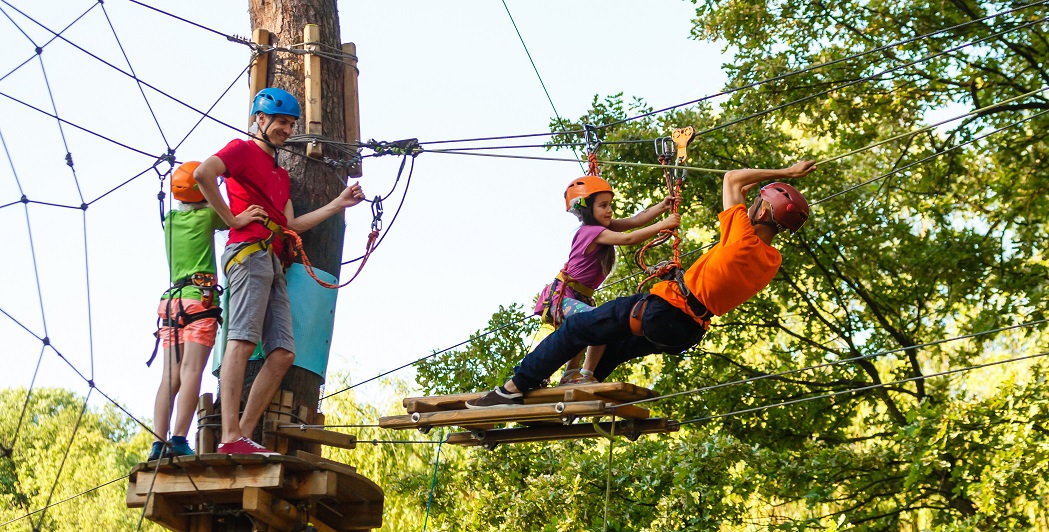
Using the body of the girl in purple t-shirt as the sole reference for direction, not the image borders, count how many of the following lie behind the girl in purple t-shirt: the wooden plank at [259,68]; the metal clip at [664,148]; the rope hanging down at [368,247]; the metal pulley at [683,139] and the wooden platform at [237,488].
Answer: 3

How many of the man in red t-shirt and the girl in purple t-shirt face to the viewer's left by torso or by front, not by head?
0

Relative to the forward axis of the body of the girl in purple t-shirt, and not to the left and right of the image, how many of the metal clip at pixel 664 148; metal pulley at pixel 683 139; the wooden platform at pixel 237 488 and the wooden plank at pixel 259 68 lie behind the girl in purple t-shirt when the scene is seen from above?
2

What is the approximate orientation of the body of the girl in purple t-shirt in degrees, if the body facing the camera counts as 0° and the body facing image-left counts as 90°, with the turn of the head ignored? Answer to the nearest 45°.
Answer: approximately 270°

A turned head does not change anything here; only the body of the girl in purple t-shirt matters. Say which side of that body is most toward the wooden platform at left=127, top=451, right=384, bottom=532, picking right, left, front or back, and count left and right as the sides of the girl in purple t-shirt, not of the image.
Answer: back

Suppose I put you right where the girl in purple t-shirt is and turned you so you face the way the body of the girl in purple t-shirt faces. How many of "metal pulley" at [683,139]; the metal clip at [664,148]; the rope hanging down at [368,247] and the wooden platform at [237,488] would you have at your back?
2

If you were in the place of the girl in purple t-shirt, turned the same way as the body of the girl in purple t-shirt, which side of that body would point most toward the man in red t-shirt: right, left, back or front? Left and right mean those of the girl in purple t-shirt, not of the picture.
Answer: back

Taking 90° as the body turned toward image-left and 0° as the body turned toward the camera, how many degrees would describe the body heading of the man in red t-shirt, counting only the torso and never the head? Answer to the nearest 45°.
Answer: approximately 315°

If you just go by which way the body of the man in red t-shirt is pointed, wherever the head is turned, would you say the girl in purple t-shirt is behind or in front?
in front
